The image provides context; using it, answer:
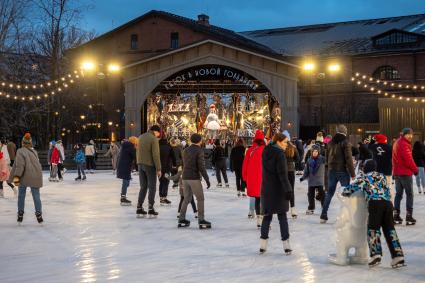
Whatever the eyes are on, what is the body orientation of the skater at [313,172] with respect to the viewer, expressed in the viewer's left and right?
facing the viewer

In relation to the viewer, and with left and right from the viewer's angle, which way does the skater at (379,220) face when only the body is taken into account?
facing away from the viewer and to the left of the viewer

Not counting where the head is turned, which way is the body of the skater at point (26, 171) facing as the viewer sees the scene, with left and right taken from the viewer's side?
facing away from the viewer

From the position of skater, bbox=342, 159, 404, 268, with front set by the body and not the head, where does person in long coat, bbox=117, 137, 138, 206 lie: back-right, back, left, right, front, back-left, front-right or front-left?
front

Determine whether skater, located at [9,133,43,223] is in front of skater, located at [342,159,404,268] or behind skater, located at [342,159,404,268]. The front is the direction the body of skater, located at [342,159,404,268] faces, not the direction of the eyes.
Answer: in front

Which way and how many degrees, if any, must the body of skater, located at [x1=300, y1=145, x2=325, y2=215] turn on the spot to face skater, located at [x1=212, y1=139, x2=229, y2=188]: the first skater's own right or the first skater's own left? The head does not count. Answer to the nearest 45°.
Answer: approximately 135° to the first skater's own right

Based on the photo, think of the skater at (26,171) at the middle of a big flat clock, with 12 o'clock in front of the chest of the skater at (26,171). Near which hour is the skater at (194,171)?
the skater at (194,171) is roughly at 4 o'clock from the skater at (26,171).

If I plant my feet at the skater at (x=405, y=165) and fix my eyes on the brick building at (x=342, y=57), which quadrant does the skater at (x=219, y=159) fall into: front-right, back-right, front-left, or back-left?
front-left

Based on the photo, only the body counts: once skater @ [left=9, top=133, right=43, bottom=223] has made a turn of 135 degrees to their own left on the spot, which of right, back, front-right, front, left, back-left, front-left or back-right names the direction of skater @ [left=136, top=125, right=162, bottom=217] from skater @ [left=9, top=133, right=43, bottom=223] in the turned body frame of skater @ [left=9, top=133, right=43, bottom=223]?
back-left
